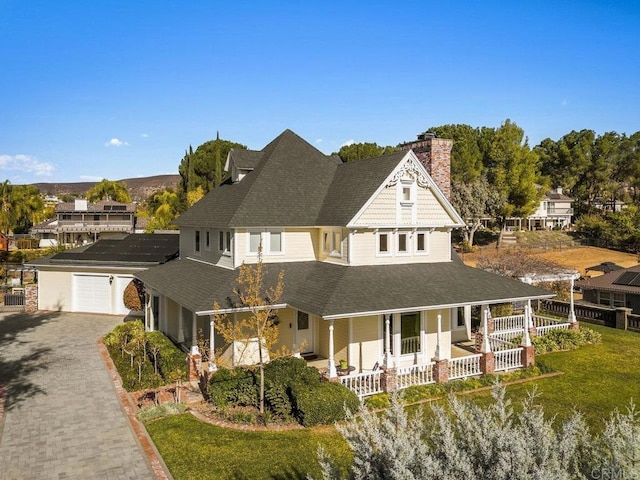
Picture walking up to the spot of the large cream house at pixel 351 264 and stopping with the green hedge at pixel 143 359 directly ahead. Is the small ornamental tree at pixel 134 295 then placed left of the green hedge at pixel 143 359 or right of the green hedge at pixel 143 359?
right

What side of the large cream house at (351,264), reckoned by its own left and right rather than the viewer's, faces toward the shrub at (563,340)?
left

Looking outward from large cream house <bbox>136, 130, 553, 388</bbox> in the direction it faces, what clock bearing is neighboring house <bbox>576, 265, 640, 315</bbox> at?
The neighboring house is roughly at 8 o'clock from the large cream house.

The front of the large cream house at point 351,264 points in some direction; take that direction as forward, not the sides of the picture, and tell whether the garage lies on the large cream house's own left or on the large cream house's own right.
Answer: on the large cream house's own right

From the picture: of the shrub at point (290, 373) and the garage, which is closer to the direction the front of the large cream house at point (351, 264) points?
the shrub

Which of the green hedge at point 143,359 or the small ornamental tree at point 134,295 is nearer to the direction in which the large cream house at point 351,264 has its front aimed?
the green hedge

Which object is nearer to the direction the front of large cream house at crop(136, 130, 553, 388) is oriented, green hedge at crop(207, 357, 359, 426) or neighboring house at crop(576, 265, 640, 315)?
the green hedge

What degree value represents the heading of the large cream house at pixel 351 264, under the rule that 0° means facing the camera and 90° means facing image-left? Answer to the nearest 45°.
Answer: approximately 0°

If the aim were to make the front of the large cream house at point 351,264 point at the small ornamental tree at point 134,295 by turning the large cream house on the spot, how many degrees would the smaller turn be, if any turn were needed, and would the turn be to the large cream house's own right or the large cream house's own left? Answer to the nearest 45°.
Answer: approximately 135° to the large cream house's own right

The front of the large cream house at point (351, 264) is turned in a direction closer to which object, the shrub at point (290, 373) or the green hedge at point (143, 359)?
the shrub

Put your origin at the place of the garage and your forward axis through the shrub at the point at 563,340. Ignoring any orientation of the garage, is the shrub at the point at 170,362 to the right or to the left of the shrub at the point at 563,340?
right

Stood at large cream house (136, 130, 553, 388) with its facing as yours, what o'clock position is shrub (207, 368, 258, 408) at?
The shrub is roughly at 1 o'clock from the large cream house.

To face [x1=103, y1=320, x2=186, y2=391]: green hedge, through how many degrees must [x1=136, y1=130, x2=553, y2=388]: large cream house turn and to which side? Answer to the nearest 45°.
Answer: approximately 90° to its right
